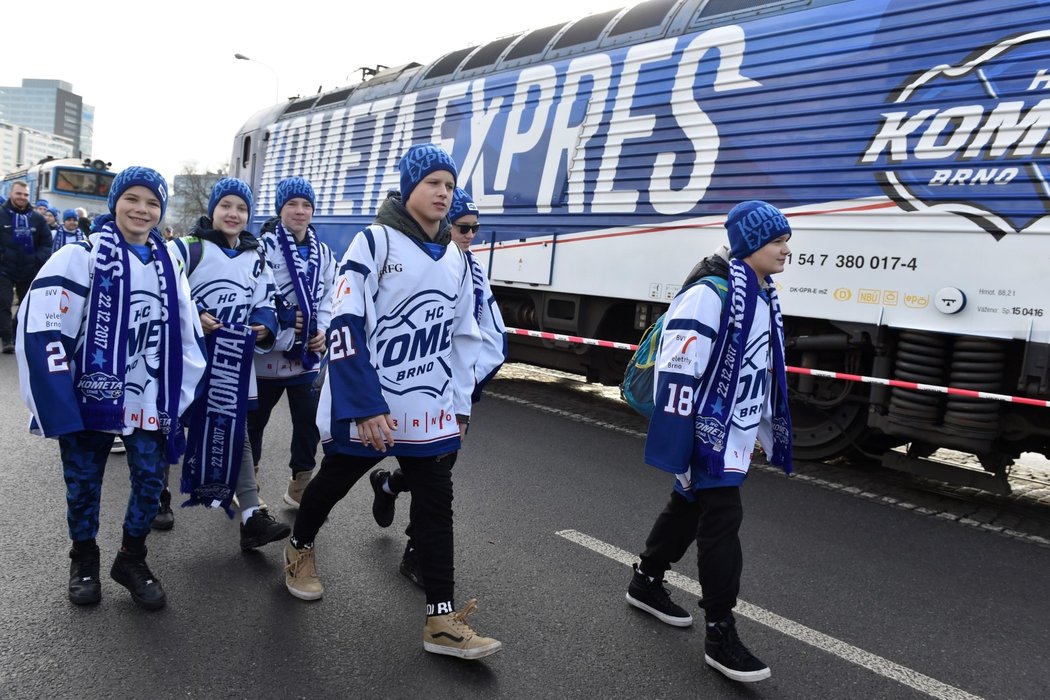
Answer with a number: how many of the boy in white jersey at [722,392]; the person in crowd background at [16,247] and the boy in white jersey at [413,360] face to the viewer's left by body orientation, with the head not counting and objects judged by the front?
0

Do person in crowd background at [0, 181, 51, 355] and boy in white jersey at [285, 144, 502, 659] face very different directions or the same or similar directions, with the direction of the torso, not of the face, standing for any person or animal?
same or similar directions

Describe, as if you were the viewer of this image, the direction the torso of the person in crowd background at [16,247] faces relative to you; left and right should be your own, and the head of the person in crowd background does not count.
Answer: facing the viewer

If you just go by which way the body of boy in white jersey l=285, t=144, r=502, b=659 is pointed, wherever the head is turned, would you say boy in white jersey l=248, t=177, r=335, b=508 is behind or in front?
behind

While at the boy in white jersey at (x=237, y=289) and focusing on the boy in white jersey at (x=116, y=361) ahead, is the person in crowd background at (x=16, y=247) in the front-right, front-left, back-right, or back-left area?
back-right

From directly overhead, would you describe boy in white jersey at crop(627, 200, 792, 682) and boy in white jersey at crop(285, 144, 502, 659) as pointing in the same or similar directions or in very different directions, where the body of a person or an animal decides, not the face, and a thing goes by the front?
same or similar directions

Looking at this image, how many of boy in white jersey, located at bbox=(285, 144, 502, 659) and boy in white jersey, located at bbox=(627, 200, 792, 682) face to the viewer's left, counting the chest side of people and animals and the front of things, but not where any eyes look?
0

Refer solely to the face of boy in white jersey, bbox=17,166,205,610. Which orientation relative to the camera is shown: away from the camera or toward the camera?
toward the camera

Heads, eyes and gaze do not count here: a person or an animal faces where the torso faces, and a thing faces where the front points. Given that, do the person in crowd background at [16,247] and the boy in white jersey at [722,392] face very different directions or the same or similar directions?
same or similar directions

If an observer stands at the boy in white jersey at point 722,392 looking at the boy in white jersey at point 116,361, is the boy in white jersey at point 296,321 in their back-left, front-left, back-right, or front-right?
front-right

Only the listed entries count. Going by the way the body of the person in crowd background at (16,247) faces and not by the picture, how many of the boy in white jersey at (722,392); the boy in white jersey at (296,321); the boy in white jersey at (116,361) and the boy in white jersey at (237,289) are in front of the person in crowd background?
4

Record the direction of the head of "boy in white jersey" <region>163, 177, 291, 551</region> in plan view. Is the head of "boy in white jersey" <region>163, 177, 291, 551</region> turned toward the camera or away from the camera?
toward the camera
